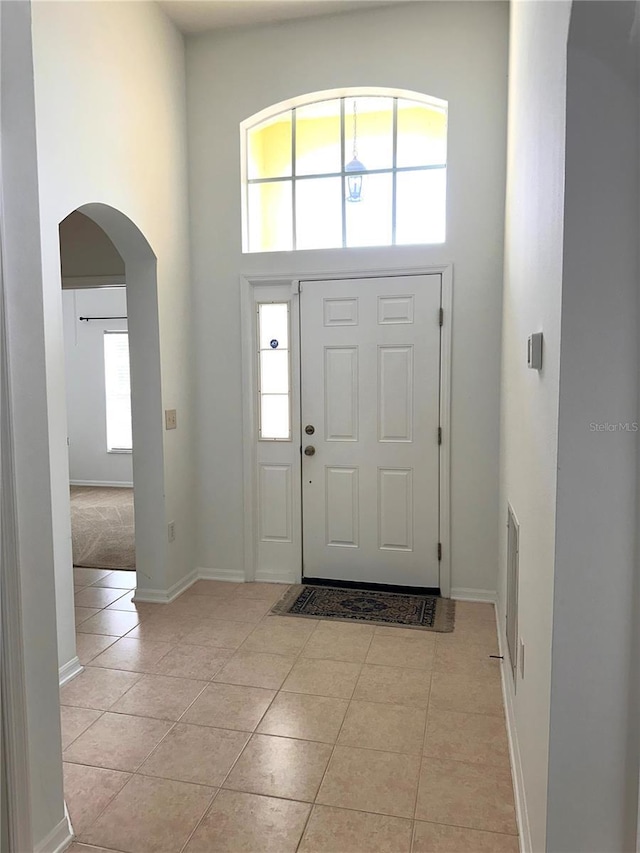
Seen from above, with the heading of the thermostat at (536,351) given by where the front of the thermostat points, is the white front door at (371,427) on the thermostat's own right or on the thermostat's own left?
on the thermostat's own right

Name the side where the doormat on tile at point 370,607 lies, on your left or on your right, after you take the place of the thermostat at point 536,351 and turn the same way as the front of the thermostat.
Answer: on your right

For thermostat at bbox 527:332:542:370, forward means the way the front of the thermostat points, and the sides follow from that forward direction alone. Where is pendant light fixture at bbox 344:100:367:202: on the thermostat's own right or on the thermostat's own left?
on the thermostat's own right

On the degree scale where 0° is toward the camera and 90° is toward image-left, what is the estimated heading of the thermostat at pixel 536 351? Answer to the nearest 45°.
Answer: approximately 90°
